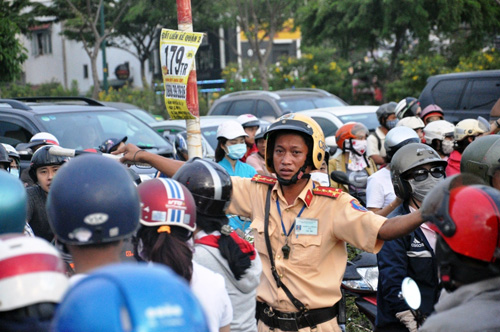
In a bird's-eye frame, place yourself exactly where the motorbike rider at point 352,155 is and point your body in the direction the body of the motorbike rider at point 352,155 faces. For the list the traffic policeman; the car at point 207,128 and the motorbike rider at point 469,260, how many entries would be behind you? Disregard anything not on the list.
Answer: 1

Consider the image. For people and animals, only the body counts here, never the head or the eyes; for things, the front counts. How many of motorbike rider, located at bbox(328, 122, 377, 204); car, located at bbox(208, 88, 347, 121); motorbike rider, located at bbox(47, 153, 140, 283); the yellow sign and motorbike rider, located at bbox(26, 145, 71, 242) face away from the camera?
1

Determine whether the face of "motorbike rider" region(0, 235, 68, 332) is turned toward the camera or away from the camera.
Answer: away from the camera

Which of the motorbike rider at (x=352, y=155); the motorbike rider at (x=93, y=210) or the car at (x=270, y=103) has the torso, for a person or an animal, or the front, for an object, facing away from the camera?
the motorbike rider at (x=93, y=210)

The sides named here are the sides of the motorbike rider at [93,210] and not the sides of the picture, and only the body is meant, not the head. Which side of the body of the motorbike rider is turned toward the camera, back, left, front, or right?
back

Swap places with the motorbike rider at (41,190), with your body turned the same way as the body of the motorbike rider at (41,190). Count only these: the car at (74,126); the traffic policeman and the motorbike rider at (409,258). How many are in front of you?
2

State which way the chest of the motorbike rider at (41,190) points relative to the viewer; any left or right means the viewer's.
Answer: facing the viewer and to the right of the viewer

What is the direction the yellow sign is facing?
toward the camera
